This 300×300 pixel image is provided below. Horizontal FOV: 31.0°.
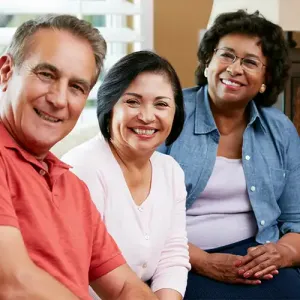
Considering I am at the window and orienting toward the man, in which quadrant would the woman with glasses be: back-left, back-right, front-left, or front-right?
front-left

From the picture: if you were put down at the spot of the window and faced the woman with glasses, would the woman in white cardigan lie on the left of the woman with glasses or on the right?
right

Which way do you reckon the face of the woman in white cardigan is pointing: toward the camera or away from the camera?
toward the camera

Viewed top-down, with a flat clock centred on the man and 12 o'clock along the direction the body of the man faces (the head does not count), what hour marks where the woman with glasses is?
The woman with glasses is roughly at 9 o'clock from the man.

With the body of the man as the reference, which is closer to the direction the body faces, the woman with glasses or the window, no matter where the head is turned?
the woman with glasses

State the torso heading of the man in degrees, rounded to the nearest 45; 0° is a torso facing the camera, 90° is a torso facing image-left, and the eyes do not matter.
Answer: approximately 315°

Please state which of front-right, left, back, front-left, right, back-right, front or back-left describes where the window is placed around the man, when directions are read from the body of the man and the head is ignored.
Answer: back-left
